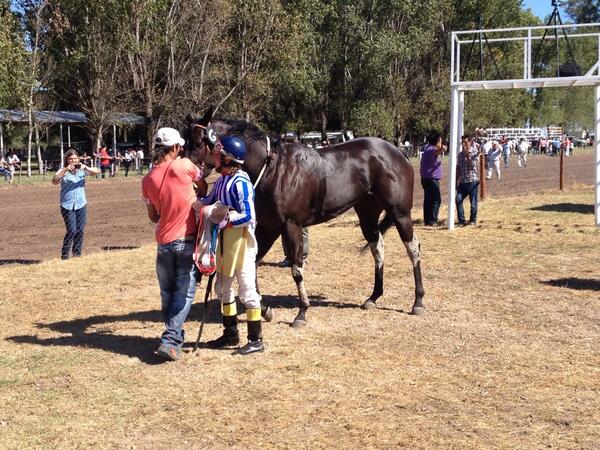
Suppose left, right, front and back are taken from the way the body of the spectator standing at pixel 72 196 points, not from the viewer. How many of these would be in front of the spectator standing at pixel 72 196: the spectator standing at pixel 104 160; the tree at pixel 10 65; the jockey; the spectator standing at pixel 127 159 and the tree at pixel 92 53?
1

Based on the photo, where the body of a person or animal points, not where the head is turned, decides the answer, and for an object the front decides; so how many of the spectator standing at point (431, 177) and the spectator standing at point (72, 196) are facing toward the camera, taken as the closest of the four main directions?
1

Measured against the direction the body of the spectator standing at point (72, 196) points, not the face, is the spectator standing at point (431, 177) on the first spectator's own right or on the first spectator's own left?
on the first spectator's own left

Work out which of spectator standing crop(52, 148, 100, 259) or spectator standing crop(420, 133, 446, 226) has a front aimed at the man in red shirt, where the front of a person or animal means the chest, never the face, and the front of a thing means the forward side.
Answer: spectator standing crop(52, 148, 100, 259)

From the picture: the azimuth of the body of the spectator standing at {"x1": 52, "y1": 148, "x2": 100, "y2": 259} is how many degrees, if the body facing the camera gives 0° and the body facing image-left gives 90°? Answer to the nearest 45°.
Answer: approximately 0°

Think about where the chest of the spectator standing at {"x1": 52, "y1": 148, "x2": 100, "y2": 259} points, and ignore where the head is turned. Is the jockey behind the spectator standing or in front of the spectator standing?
in front

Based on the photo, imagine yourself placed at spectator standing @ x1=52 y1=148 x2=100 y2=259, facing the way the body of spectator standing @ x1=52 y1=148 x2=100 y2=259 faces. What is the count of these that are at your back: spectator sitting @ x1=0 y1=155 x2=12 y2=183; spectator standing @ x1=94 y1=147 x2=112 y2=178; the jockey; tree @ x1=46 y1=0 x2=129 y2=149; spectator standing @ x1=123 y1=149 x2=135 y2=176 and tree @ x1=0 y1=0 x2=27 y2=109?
5

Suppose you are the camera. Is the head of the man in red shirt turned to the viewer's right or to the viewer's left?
to the viewer's right

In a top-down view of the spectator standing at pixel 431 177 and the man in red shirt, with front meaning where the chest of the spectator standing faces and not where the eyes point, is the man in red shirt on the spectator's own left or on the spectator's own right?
on the spectator's own right

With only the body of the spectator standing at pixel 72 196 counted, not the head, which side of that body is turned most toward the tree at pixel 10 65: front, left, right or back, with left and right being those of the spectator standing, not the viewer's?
back
